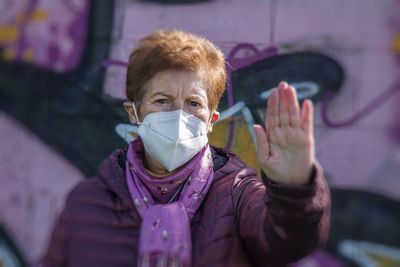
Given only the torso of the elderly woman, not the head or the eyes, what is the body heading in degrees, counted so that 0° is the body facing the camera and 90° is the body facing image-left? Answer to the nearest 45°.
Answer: approximately 0°
